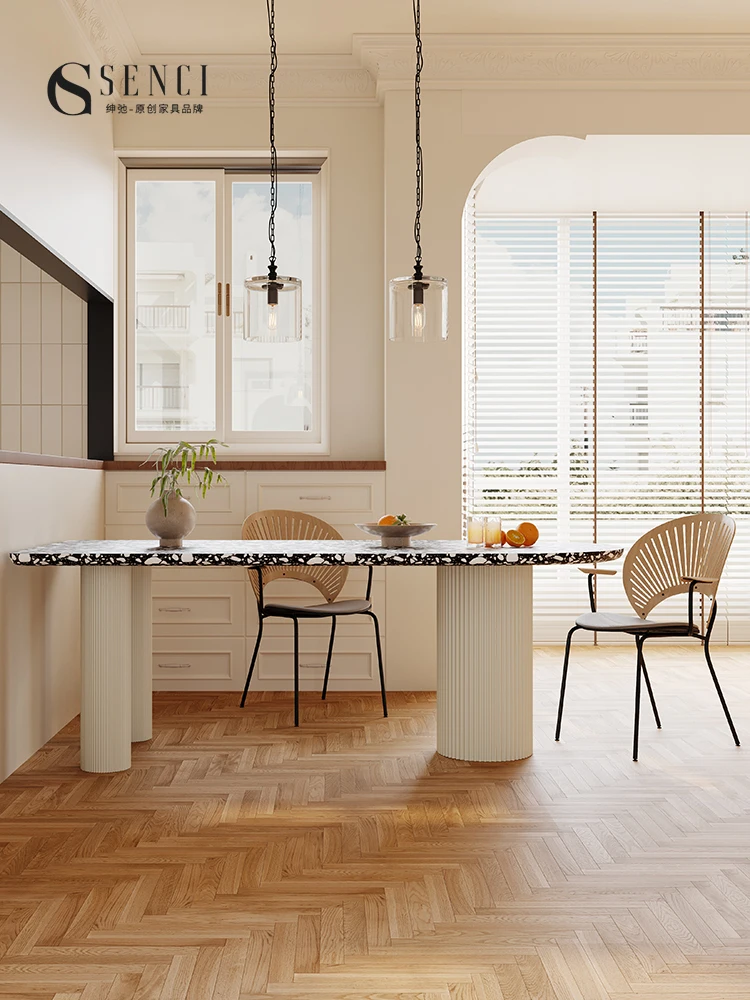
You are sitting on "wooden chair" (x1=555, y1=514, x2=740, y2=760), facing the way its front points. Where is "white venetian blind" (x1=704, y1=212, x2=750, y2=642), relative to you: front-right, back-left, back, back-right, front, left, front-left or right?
back-right

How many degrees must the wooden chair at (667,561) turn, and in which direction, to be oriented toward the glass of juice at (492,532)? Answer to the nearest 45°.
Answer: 0° — it already faces it

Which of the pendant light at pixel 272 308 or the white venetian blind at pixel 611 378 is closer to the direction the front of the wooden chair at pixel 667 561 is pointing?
the pendant light

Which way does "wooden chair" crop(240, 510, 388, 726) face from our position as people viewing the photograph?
facing the viewer and to the right of the viewer

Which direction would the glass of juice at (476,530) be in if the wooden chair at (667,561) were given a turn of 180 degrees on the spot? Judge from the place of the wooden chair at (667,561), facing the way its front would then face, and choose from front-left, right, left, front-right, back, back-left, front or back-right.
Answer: back

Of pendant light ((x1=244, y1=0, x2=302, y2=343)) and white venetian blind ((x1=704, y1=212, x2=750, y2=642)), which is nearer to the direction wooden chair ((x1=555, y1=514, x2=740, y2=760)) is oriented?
the pendant light

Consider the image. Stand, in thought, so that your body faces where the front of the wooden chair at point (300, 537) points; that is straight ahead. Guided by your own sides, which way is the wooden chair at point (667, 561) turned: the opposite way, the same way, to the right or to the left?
to the right

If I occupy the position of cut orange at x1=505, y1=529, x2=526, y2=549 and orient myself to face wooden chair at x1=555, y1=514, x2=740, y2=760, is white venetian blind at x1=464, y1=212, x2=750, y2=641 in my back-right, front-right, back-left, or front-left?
front-left

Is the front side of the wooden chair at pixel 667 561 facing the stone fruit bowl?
yes

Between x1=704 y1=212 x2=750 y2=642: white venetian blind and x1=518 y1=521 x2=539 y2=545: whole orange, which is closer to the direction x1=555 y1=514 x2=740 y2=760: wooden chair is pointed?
the whole orange

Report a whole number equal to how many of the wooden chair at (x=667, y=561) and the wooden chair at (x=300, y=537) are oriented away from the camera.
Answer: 0
